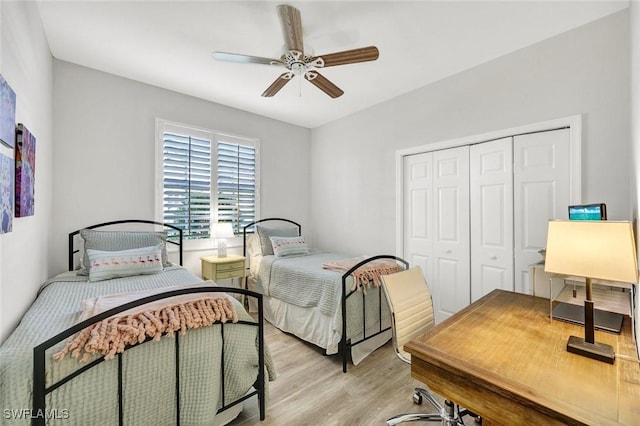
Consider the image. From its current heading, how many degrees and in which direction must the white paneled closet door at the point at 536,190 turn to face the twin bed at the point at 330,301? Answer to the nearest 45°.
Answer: approximately 45° to its right

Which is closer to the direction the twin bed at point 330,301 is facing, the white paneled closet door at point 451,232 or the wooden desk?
the wooden desk

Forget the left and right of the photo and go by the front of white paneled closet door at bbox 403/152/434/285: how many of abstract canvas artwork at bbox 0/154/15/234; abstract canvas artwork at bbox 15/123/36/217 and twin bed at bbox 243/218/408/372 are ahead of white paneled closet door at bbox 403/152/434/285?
3

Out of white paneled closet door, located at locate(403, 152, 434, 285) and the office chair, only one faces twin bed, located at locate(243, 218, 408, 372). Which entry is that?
the white paneled closet door

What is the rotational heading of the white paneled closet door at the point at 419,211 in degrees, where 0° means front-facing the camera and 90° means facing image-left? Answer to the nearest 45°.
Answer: approximately 45°

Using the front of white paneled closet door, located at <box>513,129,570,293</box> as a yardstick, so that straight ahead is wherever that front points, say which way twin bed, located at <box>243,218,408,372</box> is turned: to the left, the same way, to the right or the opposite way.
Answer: to the left

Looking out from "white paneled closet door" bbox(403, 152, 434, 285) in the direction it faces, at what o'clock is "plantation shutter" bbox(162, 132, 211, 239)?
The plantation shutter is roughly at 1 o'clock from the white paneled closet door.

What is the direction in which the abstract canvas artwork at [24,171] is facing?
to the viewer's right

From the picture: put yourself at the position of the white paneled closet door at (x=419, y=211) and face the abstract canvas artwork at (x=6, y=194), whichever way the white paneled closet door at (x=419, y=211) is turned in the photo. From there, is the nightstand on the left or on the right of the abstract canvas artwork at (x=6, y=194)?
right
